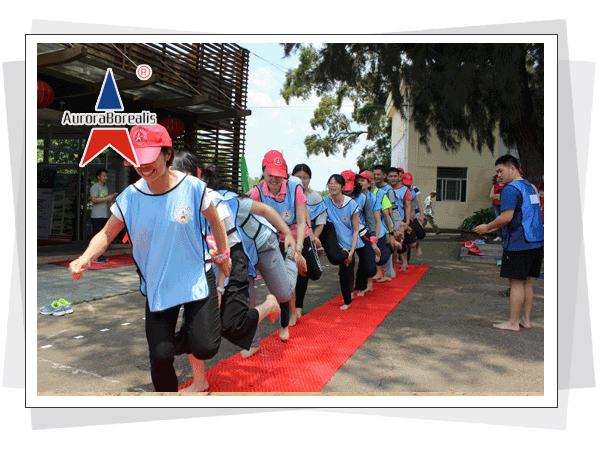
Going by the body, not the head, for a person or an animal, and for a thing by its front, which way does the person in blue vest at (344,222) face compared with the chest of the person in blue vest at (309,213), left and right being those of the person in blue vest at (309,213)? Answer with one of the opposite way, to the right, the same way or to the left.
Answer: the same way

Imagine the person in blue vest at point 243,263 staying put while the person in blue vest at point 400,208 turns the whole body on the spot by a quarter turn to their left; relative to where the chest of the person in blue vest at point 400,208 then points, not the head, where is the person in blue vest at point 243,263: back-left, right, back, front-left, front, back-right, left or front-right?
front-right

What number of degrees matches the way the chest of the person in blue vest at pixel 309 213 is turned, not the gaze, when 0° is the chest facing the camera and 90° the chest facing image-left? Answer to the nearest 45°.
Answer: approximately 45°

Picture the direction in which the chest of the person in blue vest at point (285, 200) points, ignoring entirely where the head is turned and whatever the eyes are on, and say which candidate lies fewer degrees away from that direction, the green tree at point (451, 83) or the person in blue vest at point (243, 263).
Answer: the person in blue vest

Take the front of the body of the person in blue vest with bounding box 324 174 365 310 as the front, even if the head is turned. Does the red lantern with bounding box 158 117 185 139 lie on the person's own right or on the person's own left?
on the person's own right

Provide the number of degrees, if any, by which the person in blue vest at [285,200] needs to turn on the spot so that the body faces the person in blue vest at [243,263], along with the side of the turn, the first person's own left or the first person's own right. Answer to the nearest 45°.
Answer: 0° — they already face them

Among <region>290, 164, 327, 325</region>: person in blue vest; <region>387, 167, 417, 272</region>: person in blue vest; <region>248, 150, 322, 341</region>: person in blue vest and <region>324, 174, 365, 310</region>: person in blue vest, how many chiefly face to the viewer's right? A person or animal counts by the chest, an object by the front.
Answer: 0

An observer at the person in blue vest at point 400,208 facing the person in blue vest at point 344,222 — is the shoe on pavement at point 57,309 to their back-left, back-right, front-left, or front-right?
front-right

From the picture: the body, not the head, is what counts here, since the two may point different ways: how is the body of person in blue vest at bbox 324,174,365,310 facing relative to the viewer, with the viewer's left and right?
facing the viewer and to the left of the viewer

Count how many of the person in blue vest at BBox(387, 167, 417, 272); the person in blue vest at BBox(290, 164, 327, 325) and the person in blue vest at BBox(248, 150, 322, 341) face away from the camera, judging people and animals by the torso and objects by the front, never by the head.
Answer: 0

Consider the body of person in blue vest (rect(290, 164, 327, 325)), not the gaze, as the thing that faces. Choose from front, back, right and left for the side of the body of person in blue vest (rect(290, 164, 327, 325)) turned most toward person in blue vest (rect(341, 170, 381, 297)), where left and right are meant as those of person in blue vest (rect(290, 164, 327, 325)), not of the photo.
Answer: back

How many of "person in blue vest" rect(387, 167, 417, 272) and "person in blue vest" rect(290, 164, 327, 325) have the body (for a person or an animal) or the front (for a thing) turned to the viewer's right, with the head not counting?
0

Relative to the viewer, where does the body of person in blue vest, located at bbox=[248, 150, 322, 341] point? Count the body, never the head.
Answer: toward the camera

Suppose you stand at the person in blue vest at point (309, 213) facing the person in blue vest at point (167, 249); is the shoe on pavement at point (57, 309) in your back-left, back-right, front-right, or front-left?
front-right

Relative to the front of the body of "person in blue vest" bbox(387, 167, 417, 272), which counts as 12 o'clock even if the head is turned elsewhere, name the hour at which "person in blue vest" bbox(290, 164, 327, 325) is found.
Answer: "person in blue vest" bbox(290, 164, 327, 325) is roughly at 11 o'clock from "person in blue vest" bbox(387, 167, 417, 272).

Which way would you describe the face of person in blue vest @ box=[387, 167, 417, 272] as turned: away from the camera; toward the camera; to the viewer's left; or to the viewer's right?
toward the camera

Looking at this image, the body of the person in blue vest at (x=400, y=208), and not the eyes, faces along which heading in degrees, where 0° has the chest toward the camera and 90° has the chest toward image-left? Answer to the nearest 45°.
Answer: approximately 45°

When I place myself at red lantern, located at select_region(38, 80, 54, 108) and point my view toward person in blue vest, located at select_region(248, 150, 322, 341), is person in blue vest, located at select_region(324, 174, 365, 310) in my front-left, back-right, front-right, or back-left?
front-left

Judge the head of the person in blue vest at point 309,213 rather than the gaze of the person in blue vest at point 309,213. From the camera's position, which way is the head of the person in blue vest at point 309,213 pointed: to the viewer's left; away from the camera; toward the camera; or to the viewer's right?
toward the camera

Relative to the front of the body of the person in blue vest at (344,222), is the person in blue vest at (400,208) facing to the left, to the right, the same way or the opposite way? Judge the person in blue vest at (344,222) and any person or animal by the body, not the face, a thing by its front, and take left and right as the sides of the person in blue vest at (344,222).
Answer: the same way
